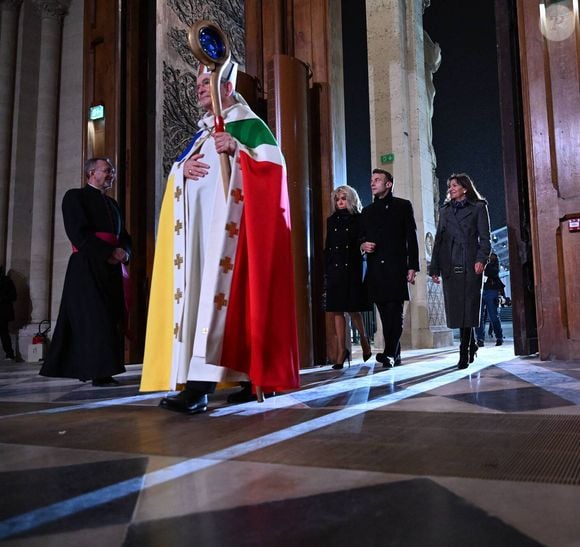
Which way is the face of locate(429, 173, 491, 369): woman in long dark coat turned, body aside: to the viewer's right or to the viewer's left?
to the viewer's left

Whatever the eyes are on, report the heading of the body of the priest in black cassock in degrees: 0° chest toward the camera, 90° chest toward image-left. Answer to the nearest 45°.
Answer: approximately 315°

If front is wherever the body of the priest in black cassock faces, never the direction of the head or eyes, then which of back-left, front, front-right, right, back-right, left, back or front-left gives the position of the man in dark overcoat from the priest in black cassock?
front-left

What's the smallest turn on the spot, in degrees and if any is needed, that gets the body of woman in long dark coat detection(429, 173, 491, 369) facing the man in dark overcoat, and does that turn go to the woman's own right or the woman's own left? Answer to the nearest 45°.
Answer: approximately 45° to the woman's own right

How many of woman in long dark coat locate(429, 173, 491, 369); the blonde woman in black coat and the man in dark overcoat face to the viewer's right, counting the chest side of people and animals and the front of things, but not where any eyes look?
0

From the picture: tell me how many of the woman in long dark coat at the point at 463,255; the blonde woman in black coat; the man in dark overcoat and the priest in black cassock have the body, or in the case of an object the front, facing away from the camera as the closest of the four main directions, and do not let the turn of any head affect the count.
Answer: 0

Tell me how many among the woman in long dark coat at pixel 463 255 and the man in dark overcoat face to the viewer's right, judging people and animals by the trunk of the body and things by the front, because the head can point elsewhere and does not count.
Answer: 0

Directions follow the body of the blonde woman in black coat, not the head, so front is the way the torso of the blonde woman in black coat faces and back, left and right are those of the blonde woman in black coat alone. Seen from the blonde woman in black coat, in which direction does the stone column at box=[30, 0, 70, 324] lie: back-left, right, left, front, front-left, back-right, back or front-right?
right

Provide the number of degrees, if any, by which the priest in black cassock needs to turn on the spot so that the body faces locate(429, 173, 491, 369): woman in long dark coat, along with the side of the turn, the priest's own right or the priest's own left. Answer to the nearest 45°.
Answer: approximately 45° to the priest's own left

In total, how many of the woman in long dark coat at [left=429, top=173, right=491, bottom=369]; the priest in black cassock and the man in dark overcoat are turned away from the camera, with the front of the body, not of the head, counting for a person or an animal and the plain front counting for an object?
0

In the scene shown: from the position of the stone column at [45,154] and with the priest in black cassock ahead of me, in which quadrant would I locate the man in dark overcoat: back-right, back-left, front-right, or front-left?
front-left

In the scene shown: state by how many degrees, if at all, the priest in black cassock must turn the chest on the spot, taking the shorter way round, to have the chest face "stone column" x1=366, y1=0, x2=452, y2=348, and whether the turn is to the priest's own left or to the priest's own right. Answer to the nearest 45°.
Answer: approximately 90° to the priest's own left

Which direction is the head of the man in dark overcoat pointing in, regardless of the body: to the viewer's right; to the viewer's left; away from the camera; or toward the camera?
to the viewer's left

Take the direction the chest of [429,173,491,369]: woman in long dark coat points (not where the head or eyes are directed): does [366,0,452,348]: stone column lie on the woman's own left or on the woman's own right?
on the woman's own right

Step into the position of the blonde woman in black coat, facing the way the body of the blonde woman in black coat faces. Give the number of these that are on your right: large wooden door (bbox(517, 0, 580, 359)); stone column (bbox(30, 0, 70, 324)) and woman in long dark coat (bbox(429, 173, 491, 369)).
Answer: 1
